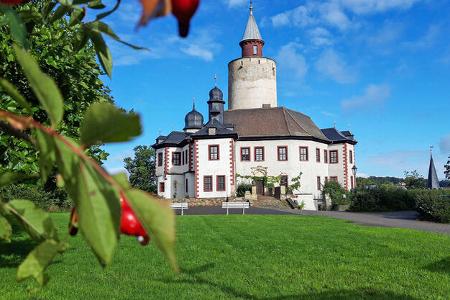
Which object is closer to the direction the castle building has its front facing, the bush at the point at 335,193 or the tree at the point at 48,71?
the tree

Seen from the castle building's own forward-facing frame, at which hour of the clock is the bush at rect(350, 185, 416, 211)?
The bush is roughly at 10 o'clock from the castle building.

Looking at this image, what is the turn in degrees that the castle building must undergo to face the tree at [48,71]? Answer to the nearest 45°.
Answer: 0° — it already faces it

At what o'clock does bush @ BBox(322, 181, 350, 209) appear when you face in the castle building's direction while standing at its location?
The bush is roughly at 9 o'clock from the castle building.

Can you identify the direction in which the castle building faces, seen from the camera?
facing the viewer

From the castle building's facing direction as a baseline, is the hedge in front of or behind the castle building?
in front
